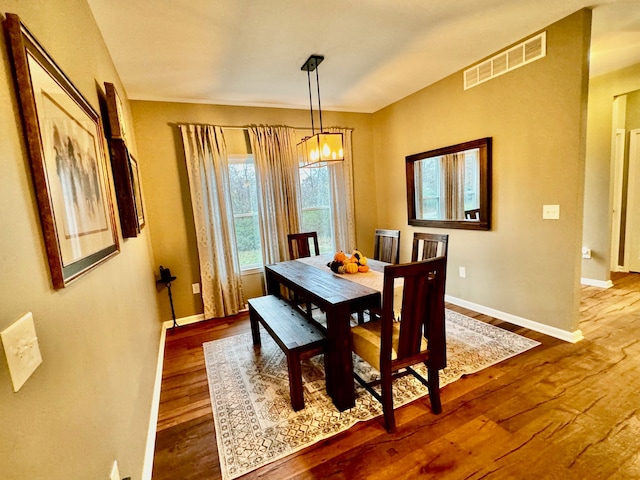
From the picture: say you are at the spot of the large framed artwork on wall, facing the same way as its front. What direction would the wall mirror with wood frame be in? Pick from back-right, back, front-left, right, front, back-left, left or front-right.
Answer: front-left

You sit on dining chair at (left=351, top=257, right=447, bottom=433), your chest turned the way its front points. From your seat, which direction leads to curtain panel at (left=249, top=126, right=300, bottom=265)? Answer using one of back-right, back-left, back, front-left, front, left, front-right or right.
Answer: front

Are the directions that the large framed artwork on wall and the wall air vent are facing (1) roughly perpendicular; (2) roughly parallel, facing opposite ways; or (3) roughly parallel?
roughly parallel, facing opposite ways

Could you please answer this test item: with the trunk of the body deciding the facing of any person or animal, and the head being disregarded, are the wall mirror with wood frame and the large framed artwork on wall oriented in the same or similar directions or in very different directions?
very different directions

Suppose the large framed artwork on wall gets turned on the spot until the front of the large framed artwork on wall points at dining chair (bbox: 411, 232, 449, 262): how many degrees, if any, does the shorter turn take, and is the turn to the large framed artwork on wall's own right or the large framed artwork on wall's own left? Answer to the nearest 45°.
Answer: approximately 45° to the large framed artwork on wall's own left

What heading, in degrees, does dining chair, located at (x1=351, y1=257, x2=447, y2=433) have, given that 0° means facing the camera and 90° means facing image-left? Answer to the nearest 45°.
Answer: approximately 135°

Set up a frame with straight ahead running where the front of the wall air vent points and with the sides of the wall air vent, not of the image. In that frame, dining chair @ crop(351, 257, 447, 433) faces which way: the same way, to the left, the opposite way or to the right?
to the right

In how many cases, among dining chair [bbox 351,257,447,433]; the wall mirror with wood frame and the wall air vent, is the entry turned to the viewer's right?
0

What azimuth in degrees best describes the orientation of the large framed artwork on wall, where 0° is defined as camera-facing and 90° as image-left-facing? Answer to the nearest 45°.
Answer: approximately 315°

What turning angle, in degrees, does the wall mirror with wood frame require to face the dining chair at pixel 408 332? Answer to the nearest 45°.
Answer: approximately 45° to its left

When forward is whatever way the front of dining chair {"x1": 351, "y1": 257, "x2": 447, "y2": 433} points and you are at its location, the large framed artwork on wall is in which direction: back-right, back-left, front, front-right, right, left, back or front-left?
left

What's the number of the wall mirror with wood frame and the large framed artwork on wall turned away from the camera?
0

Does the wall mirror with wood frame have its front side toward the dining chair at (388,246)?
yes

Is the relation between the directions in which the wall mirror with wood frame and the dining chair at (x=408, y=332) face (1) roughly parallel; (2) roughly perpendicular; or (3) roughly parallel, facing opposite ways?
roughly perpendicular

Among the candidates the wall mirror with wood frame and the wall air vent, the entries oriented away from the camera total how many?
0

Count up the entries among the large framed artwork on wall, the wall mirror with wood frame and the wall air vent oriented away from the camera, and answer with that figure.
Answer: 0

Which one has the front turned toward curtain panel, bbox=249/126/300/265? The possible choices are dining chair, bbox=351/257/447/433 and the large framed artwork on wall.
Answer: the dining chair

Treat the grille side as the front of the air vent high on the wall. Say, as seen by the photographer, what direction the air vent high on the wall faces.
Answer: facing the viewer and to the left of the viewer

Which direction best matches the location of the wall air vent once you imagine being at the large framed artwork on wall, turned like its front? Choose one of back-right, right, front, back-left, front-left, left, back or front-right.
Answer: front-left

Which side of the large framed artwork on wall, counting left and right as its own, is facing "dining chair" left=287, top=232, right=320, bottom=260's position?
left
